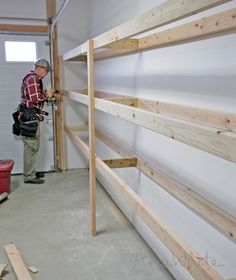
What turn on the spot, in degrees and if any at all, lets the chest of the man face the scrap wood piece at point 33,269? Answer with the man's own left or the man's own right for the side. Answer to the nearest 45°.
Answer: approximately 90° to the man's own right

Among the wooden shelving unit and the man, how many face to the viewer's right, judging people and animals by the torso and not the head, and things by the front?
1

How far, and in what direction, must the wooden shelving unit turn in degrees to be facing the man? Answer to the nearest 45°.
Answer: approximately 90° to its right

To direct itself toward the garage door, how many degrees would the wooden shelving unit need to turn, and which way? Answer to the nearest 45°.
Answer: approximately 90° to its right

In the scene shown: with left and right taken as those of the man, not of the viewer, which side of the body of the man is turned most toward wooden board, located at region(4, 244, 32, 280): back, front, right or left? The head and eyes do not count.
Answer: right

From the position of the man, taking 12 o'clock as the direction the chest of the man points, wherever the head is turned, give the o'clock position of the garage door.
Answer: The garage door is roughly at 8 o'clock from the man.

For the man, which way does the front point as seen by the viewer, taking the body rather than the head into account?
to the viewer's right

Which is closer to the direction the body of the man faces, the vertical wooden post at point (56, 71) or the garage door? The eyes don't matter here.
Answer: the vertical wooden post

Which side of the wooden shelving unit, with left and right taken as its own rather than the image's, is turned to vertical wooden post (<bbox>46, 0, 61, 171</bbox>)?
right

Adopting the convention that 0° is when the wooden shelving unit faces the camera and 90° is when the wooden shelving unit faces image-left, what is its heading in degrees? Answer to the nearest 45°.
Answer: approximately 45°
